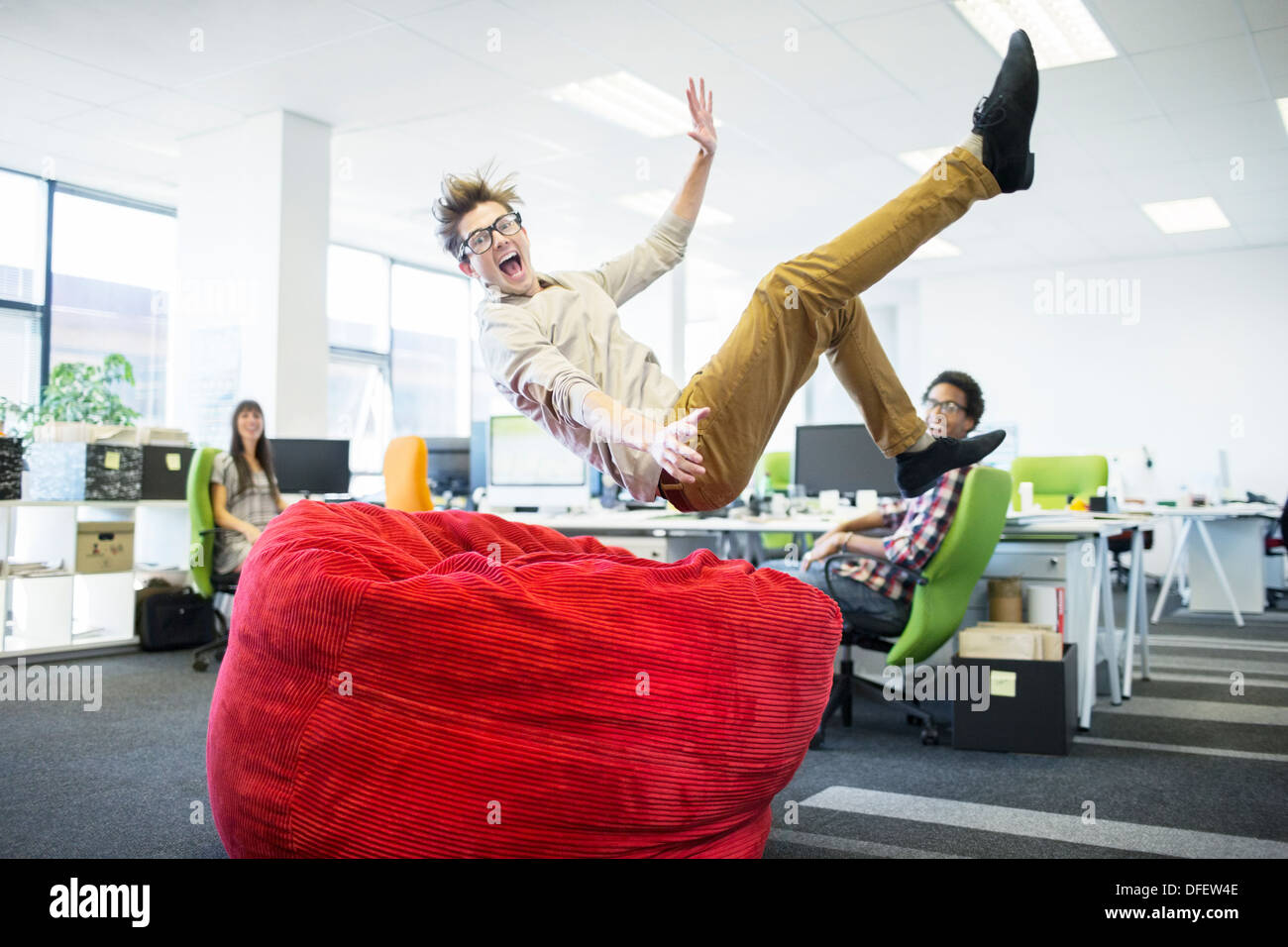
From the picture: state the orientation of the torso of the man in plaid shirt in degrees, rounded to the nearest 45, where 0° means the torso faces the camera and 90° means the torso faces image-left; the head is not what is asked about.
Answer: approximately 90°

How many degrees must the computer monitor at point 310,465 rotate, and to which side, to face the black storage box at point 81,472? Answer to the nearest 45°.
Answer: approximately 90° to its right

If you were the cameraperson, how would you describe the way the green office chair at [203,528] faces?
facing to the right of the viewer

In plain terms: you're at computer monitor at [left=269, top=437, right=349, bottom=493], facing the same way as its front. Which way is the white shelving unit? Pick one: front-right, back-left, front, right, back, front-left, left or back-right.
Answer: right

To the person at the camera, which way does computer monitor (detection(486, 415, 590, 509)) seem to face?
facing the viewer

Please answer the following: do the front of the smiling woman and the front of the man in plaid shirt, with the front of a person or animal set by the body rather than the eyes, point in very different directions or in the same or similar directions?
very different directions

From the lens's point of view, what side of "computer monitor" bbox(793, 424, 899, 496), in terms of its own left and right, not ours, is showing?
front

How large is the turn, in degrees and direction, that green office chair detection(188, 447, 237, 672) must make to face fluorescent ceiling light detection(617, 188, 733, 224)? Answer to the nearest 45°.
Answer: approximately 45° to its left

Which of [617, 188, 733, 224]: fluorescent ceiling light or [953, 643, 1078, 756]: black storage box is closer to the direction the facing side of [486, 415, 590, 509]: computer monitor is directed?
the black storage box

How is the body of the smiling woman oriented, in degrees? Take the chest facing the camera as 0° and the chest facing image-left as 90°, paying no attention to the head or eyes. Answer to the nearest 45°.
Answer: approximately 315°
